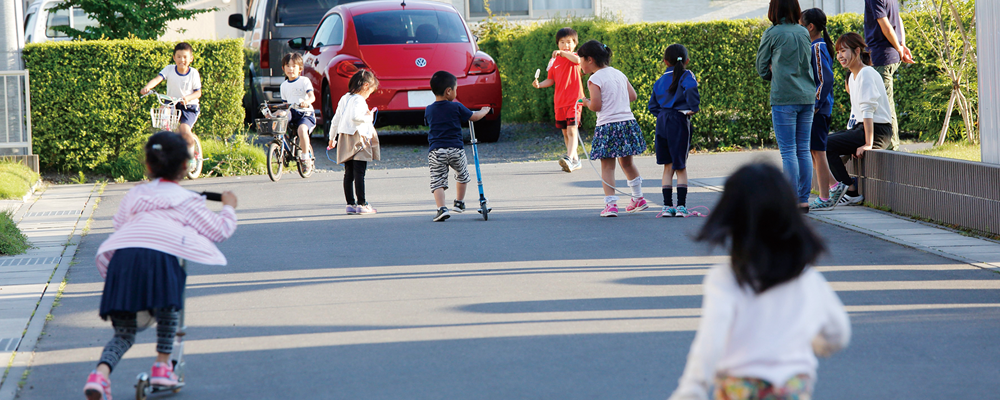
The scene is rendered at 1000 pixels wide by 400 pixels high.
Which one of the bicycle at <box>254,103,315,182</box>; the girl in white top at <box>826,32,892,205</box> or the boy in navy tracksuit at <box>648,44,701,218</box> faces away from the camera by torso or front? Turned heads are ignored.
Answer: the boy in navy tracksuit

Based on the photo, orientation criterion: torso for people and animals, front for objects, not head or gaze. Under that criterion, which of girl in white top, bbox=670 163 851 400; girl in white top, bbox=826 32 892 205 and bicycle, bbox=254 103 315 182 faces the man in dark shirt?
girl in white top, bbox=670 163 851 400

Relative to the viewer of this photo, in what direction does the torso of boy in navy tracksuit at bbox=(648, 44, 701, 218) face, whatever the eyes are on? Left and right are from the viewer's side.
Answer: facing away from the viewer

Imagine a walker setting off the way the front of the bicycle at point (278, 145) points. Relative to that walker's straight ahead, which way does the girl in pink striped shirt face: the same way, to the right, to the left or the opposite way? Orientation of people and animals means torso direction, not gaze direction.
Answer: the opposite way

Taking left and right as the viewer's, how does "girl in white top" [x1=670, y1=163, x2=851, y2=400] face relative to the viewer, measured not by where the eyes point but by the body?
facing away from the viewer

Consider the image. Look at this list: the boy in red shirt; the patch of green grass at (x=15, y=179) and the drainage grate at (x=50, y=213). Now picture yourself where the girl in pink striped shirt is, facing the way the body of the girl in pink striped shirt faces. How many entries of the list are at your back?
0

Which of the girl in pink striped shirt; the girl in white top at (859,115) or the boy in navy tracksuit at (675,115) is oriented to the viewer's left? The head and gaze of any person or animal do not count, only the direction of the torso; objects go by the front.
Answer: the girl in white top

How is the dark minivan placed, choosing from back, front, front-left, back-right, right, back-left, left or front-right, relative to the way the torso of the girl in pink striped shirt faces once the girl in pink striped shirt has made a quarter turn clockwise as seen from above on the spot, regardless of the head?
back-left

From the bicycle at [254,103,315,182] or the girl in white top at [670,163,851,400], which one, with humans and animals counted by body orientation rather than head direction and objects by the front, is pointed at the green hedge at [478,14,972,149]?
the girl in white top

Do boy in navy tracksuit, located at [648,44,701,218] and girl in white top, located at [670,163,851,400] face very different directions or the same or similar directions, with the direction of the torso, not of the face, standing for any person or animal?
same or similar directions
